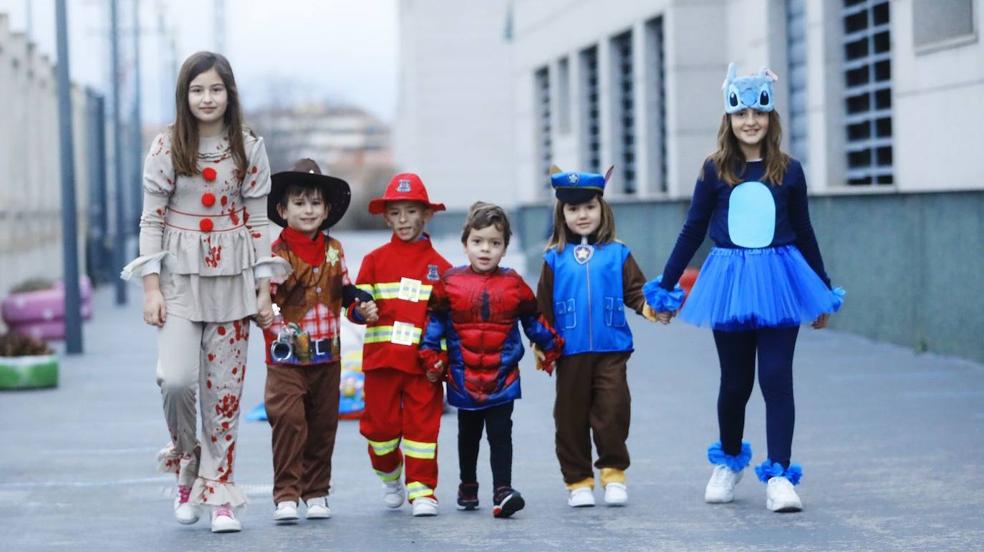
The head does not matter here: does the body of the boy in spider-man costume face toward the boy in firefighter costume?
no

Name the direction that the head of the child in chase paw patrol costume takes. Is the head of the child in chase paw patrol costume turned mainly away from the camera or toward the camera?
toward the camera

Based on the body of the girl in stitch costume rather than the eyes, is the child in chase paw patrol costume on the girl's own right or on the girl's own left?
on the girl's own right

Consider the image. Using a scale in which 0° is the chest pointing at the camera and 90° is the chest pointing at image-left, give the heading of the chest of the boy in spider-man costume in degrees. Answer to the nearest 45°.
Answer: approximately 0°

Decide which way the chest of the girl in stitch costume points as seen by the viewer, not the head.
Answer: toward the camera

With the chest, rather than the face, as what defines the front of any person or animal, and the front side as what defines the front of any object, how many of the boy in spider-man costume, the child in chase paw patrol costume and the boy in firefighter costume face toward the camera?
3

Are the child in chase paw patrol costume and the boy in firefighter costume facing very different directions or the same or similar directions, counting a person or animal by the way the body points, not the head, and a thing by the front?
same or similar directions

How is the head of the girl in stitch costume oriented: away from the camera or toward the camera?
toward the camera

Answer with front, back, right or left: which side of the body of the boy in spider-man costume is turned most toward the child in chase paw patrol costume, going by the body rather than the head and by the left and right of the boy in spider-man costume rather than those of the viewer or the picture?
left

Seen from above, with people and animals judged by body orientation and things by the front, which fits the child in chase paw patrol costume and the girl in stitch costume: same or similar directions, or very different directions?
same or similar directions

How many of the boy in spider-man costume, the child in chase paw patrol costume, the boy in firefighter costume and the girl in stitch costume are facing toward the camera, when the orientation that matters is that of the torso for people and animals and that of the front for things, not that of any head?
4

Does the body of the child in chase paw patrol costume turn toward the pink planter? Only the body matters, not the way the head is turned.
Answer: no

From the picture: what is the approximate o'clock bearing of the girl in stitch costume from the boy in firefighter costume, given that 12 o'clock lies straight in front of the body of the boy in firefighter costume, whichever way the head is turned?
The girl in stitch costume is roughly at 9 o'clock from the boy in firefighter costume.

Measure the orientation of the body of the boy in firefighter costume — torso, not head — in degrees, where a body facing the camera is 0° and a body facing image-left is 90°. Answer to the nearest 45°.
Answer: approximately 0°

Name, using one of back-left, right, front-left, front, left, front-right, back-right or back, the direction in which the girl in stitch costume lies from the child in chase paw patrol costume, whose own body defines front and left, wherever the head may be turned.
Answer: left

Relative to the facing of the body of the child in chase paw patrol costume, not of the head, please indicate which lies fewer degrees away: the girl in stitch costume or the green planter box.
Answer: the girl in stitch costume
